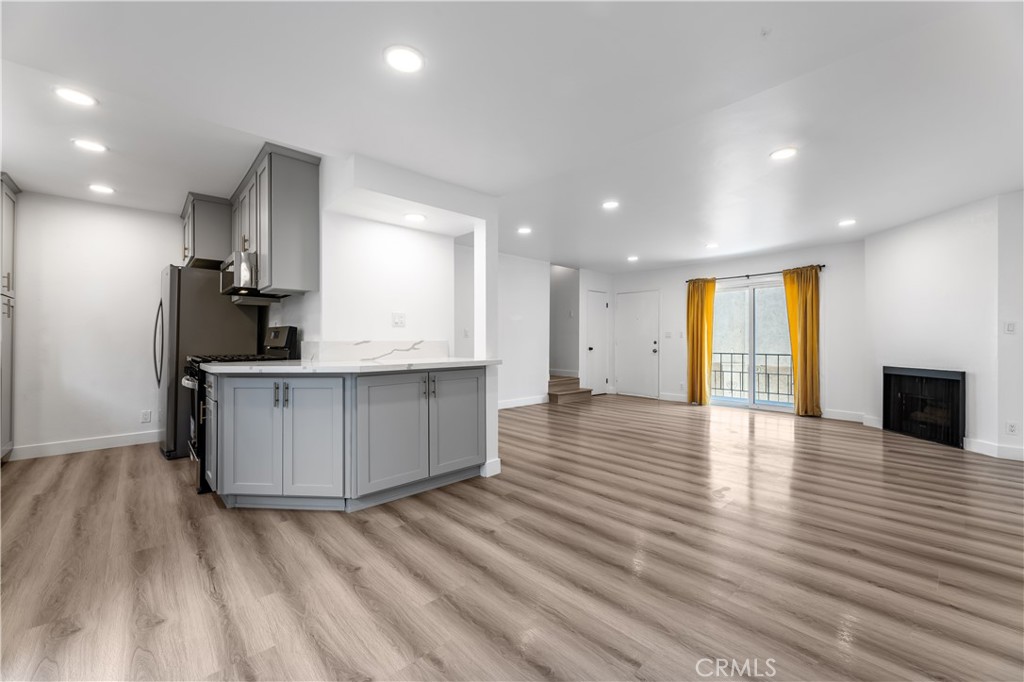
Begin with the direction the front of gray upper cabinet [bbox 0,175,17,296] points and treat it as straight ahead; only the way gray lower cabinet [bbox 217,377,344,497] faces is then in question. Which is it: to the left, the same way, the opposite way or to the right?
to the right

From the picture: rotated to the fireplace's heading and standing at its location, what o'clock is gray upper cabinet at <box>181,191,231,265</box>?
The gray upper cabinet is roughly at 12 o'clock from the fireplace.

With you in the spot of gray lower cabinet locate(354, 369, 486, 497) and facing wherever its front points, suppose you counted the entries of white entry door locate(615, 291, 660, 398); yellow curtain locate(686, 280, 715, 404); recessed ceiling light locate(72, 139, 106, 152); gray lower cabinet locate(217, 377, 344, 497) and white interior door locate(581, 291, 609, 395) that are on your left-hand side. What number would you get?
3

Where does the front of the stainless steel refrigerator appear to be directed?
to the viewer's left

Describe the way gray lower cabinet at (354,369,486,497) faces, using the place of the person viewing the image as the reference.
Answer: facing the viewer and to the right of the viewer

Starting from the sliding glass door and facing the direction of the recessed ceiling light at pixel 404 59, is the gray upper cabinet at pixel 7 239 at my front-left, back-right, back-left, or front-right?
front-right

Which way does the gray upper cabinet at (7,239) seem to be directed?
to the viewer's right

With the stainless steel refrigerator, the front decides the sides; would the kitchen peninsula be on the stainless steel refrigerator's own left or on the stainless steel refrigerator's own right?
on the stainless steel refrigerator's own left

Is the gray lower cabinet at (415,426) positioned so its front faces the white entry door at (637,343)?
no

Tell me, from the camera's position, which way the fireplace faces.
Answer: facing the viewer and to the left of the viewer

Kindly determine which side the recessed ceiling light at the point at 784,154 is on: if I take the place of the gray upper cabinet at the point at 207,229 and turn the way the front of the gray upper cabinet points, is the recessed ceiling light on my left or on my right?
on my left

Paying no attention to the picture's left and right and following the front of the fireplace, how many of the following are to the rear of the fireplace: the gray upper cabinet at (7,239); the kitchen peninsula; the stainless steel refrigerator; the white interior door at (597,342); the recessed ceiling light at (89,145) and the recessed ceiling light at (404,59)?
0

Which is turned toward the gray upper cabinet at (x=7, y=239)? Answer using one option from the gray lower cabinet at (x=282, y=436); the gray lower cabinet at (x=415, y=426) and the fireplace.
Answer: the fireplace

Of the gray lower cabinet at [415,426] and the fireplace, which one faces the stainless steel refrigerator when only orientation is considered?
the fireplace

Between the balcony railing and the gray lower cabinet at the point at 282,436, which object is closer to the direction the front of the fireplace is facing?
the gray lower cabinet

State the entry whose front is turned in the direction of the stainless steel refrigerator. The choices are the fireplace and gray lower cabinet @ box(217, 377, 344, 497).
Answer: the fireplace

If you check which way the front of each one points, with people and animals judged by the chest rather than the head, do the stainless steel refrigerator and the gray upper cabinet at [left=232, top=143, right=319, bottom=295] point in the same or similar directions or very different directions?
same or similar directions

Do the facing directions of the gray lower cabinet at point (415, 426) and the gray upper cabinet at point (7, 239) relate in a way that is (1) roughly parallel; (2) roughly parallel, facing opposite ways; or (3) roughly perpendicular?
roughly perpendicular

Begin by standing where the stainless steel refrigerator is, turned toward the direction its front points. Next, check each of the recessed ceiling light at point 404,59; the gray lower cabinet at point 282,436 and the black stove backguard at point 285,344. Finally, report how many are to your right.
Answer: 0
